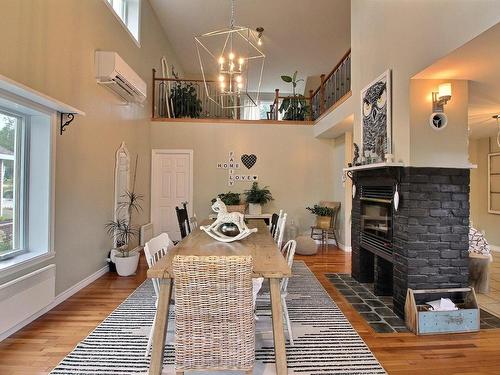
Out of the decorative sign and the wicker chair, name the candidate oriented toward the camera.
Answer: the decorative sign

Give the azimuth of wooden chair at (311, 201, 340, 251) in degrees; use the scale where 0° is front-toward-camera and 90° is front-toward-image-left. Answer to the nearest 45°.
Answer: approximately 45°

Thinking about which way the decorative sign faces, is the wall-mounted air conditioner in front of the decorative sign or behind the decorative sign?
in front

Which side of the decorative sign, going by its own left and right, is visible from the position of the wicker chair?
front

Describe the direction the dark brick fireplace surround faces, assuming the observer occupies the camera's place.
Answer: facing the viewer and to the left of the viewer

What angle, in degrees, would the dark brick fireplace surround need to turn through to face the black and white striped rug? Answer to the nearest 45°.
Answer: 0° — it already faces it

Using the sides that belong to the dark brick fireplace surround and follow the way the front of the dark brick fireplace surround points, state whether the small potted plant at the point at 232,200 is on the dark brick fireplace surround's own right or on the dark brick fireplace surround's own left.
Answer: on the dark brick fireplace surround's own right

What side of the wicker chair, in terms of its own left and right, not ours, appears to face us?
back

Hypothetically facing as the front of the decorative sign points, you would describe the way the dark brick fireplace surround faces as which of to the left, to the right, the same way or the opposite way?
to the right

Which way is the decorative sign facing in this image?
toward the camera

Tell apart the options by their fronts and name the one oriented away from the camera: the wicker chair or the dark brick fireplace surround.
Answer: the wicker chair

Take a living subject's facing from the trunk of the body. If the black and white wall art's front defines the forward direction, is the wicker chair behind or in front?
in front

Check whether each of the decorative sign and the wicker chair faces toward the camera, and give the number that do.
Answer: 1

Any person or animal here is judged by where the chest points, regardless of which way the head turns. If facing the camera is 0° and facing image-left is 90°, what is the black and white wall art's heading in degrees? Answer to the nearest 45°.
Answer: approximately 45°
